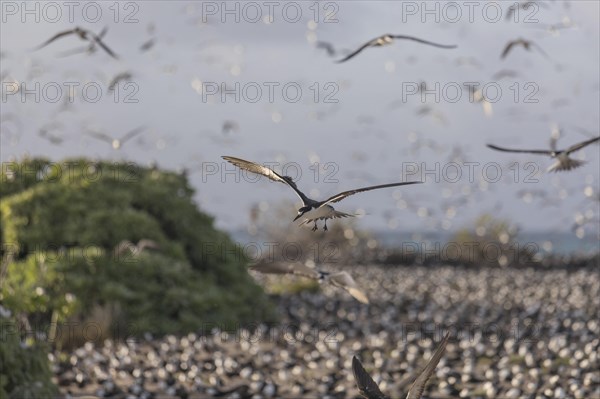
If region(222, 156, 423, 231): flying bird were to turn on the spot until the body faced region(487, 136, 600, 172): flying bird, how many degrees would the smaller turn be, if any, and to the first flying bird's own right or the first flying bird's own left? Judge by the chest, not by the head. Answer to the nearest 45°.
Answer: approximately 180°

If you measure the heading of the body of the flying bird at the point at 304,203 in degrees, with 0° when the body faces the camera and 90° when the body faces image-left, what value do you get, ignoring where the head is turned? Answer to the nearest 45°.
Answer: approximately 45°

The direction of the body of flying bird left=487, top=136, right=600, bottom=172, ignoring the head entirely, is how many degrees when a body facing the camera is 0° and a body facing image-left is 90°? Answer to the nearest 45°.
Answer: approximately 45°

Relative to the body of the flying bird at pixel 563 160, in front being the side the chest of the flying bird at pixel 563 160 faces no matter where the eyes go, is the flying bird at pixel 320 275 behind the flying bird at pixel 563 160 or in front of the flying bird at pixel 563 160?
in front

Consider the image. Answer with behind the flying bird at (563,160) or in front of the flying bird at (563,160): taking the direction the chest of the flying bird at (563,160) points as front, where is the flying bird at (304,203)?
in front
